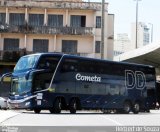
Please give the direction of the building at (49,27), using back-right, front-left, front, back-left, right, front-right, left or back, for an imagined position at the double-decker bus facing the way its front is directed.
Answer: back-right

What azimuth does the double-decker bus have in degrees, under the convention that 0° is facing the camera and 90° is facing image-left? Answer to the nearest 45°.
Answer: approximately 45°
